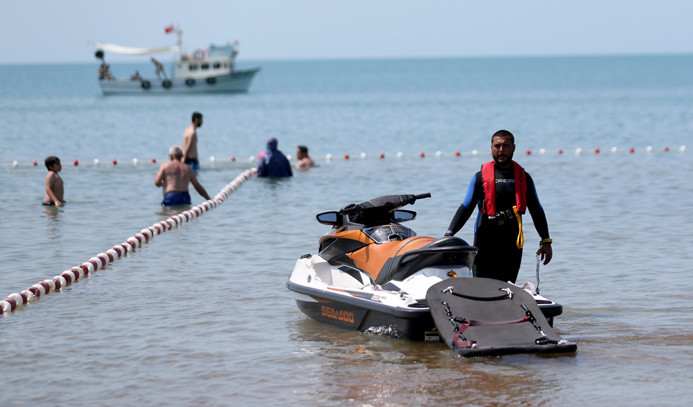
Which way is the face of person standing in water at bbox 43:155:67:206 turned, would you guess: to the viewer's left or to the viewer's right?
to the viewer's right

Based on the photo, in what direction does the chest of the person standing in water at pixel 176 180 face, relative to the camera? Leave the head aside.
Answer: away from the camera

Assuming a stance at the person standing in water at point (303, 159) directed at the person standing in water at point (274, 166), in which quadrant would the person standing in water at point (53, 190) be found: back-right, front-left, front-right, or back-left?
front-right

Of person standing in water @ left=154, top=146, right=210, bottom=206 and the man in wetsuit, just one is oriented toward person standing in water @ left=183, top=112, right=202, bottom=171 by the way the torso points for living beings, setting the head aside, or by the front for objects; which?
person standing in water @ left=154, top=146, right=210, bottom=206

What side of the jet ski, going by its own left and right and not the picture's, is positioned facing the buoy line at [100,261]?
front

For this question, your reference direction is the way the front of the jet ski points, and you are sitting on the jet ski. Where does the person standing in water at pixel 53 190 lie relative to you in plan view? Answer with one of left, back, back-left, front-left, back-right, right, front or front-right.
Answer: front

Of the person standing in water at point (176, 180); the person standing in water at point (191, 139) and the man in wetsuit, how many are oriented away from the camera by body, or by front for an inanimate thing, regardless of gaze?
1

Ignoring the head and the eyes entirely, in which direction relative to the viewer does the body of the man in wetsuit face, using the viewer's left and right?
facing the viewer

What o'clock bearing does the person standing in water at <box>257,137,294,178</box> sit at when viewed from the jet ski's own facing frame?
The person standing in water is roughly at 1 o'clock from the jet ski.
